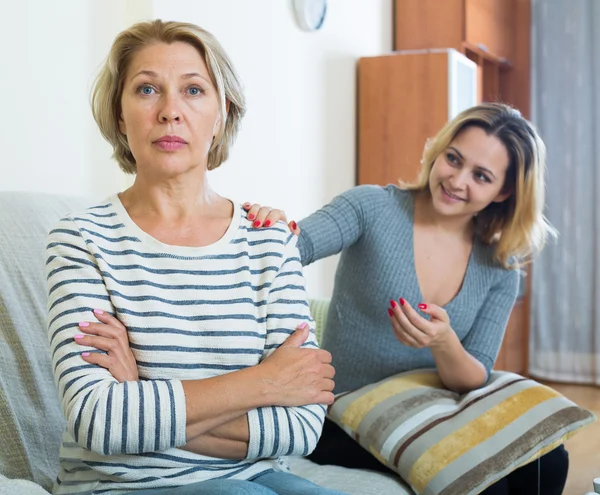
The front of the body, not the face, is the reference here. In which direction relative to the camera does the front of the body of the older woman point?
toward the camera

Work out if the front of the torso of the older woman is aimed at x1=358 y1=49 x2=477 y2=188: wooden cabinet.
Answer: no

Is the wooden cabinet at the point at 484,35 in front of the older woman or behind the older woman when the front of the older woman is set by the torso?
behind

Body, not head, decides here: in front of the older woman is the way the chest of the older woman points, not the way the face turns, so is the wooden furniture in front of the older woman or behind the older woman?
behind

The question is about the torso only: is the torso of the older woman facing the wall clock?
no

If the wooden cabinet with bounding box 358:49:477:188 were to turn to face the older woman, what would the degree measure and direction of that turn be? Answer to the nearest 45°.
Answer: approximately 90° to its right

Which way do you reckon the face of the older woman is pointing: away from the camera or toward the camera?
toward the camera
